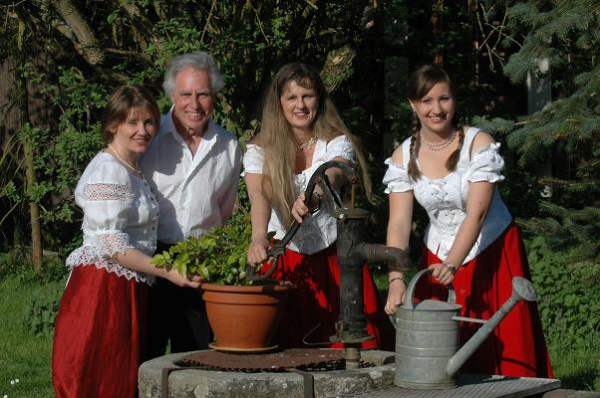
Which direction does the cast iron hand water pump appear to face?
to the viewer's right

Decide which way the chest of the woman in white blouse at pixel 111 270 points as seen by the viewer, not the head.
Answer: to the viewer's right

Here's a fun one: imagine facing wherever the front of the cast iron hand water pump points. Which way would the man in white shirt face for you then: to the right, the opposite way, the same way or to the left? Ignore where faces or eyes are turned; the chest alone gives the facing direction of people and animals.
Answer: to the right

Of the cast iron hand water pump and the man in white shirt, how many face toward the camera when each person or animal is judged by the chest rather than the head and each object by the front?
1

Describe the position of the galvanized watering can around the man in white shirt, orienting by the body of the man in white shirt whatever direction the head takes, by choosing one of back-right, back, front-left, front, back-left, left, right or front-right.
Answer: front-left

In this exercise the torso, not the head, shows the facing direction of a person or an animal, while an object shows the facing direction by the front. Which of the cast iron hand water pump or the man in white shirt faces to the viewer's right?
the cast iron hand water pump

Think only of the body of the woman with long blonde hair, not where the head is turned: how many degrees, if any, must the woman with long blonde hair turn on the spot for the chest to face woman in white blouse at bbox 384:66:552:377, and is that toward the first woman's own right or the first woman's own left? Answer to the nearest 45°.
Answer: approximately 90° to the first woman's own left

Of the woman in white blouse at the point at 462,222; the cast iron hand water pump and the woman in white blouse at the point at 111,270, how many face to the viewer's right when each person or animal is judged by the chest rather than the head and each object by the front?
2
